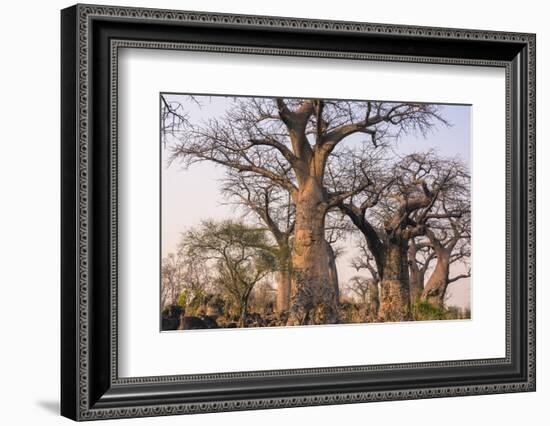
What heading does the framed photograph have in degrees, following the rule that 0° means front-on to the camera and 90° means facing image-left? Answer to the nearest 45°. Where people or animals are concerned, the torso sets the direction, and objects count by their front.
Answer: approximately 315°
